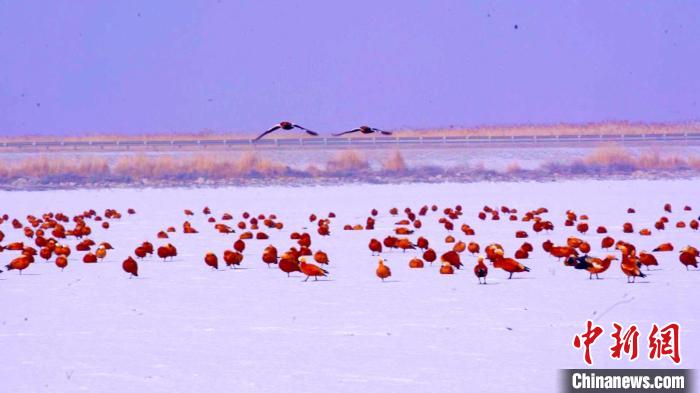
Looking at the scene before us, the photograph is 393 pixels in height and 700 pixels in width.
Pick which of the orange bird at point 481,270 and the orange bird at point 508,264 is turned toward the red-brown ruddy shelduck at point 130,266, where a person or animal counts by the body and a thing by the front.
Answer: the orange bird at point 508,264

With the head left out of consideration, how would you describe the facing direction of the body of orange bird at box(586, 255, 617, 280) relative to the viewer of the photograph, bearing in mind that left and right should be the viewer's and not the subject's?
facing to the right of the viewer

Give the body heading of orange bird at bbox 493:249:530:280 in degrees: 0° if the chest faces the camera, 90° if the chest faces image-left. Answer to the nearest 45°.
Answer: approximately 90°

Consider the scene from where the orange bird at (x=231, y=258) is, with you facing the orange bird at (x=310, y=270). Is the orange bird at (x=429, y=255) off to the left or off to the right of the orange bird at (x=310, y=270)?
left

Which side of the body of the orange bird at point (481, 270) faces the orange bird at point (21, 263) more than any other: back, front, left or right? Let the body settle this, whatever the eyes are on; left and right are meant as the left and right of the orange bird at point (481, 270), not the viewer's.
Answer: right

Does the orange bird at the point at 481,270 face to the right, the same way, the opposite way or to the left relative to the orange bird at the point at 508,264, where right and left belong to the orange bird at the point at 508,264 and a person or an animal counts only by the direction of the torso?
to the left
